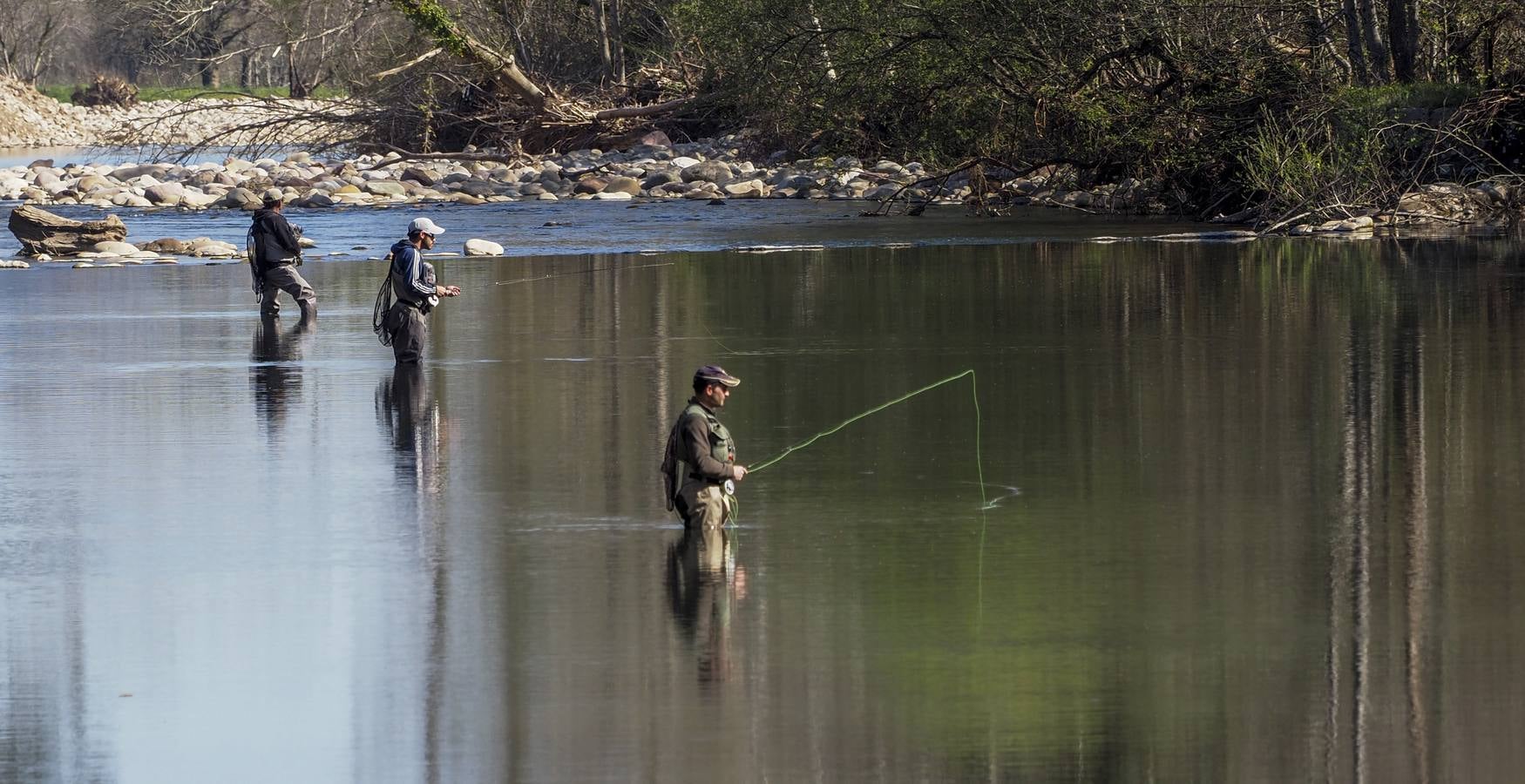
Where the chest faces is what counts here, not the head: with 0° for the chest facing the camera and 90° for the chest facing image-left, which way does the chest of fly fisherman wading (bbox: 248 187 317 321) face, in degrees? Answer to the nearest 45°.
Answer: approximately 225°

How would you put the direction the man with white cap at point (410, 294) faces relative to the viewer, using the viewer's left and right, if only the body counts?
facing to the right of the viewer

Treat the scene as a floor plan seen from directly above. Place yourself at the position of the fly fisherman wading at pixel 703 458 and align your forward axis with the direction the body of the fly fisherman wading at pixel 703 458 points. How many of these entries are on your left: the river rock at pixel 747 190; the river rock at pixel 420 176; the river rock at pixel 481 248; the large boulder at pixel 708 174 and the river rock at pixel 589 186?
5

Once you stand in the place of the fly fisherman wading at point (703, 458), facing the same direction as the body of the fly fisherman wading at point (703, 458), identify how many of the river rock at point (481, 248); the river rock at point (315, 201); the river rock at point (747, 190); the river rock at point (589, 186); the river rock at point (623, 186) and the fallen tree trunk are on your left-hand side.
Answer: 6

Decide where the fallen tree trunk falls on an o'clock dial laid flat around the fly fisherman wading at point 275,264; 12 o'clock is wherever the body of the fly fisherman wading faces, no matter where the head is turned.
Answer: The fallen tree trunk is roughly at 11 o'clock from the fly fisherman wading.

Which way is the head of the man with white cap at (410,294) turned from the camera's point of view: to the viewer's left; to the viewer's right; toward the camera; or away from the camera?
to the viewer's right

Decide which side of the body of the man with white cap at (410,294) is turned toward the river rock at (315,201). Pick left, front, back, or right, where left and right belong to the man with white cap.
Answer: left

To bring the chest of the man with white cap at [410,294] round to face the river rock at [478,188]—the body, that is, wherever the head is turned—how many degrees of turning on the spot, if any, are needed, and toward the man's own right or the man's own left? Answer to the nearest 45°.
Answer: approximately 90° to the man's own left

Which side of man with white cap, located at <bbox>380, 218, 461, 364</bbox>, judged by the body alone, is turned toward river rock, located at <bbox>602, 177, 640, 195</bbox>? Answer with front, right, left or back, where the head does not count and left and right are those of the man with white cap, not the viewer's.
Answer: left

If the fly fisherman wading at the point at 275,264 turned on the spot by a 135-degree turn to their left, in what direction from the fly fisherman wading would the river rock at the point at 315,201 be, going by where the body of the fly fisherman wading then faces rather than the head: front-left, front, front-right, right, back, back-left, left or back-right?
right

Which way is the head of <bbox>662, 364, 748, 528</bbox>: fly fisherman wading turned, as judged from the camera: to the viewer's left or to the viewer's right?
to the viewer's right

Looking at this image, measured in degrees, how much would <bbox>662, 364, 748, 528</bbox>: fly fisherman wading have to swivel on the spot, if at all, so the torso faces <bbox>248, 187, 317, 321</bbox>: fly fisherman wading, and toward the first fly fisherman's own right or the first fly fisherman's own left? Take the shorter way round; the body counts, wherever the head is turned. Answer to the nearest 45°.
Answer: approximately 90° to the first fly fisherman's own left

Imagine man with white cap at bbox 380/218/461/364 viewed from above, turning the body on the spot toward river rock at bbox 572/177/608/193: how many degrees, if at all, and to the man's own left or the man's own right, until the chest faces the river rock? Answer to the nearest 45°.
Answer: approximately 90° to the man's own left

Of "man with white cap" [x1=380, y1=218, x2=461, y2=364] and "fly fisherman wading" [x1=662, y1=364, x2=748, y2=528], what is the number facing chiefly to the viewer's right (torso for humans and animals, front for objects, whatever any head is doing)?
2

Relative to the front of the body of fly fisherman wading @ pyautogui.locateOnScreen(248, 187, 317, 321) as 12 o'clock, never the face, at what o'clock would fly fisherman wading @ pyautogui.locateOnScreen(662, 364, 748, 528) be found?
fly fisherman wading @ pyautogui.locateOnScreen(662, 364, 748, 528) is roughly at 4 o'clock from fly fisherman wading @ pyautogui.locateOnScreen(248, 187, 317, 321).

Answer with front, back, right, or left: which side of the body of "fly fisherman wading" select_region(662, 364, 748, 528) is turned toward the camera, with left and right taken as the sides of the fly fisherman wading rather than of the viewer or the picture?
right
